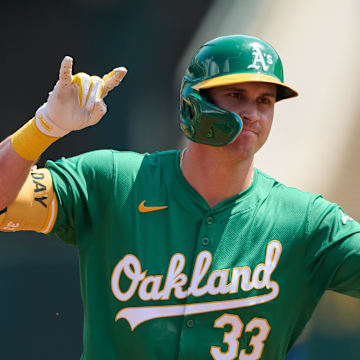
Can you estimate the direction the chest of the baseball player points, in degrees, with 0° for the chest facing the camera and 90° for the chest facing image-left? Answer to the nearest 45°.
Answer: approximately 0°
